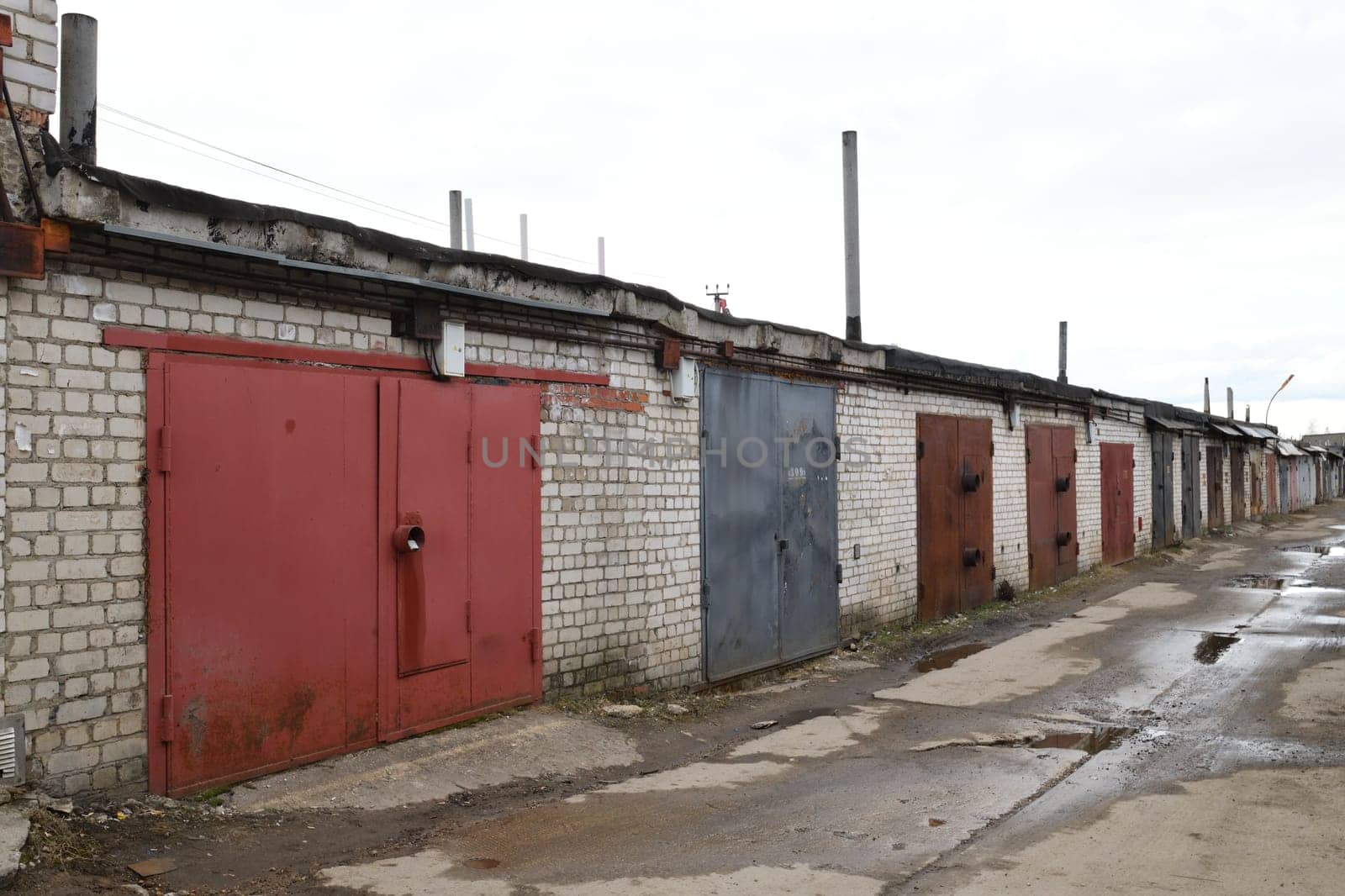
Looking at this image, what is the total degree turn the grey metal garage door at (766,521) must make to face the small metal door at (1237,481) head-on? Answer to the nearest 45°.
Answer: approximately 90° to its left

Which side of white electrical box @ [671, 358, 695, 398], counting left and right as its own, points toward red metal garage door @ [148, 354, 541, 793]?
right

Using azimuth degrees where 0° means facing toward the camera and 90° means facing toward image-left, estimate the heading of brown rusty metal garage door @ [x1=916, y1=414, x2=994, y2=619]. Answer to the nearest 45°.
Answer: approximately 315°

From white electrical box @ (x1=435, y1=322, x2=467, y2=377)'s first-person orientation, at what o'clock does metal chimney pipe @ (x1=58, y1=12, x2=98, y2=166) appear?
The metal chimney pipe is roughly at 4 o'clock from the white electrical box.

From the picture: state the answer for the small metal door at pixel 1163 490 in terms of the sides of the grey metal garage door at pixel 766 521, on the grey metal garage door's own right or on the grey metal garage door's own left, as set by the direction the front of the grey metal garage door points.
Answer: on the grey metal garage door's own left

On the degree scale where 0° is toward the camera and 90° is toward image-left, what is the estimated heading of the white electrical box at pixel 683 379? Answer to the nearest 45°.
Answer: approximately 315°

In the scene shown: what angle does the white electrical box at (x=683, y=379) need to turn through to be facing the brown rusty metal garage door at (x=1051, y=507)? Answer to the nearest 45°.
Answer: approximately 90° to its left

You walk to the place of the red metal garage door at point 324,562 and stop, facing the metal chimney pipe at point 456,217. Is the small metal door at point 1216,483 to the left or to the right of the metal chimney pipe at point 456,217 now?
right

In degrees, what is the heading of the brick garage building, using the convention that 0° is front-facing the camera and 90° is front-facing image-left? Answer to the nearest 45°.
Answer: approximately 315°

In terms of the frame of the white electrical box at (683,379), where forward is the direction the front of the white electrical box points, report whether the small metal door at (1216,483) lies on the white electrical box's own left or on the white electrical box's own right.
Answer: on the white electrical box's own left
